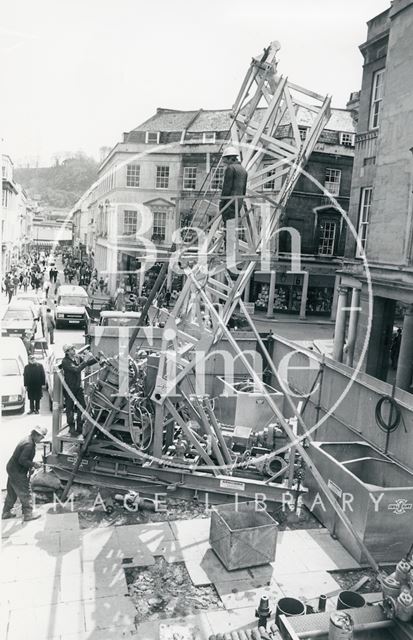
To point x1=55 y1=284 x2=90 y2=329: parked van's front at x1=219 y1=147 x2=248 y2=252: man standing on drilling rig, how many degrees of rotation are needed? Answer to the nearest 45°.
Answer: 0° — it already faces them

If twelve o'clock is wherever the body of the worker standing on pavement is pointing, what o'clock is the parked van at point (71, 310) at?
The parked van is roughly at 9 o'clock from the worker standing on pavement.

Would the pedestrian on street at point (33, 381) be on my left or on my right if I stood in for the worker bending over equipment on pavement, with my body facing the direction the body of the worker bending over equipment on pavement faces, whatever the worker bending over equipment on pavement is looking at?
on my left

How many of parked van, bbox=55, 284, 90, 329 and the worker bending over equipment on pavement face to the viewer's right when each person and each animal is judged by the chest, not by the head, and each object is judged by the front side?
1

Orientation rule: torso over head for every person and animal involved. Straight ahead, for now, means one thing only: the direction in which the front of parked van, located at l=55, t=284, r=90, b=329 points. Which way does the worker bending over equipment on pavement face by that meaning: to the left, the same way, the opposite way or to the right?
to the left

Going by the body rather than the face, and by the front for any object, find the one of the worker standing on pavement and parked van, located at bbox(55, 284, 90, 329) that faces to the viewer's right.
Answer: the worker standing on pavement

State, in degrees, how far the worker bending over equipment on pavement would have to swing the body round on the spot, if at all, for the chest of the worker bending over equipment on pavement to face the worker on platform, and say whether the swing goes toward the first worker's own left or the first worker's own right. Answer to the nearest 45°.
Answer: approximately 45° to the first worker's own left

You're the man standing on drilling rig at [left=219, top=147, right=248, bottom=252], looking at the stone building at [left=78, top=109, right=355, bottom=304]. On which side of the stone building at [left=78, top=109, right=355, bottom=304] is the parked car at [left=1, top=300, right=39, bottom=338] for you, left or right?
left

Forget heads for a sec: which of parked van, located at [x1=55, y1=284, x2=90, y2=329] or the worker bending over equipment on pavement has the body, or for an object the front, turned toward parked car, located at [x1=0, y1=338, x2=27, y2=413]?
parked van, located at [x1=55, y1=284, x2=90, y2=329]

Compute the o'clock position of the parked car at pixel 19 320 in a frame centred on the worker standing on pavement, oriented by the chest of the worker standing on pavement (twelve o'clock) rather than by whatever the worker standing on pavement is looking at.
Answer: The parked car is roughly at 9 o'clock from the worker standing on pavement.

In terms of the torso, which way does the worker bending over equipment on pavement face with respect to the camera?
to the viewer's right
